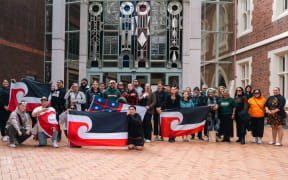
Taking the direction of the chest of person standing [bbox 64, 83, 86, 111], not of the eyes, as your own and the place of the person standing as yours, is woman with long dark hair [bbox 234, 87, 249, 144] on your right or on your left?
on your left

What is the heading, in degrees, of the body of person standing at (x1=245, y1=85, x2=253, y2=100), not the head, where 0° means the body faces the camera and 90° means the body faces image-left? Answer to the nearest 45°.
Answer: approximately 0°

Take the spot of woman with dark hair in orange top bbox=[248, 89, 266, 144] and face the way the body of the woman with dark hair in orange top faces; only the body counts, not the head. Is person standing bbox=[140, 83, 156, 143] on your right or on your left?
on your right

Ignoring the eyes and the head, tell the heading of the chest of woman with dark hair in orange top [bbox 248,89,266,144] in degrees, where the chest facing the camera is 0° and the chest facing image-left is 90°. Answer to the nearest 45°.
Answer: approximately 0°

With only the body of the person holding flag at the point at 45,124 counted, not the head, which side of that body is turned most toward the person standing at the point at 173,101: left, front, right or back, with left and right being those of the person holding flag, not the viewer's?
left

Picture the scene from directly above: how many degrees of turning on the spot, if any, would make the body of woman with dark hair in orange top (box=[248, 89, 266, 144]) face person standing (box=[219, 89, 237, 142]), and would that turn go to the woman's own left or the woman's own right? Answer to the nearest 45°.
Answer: approximately 90° to the woman's own right

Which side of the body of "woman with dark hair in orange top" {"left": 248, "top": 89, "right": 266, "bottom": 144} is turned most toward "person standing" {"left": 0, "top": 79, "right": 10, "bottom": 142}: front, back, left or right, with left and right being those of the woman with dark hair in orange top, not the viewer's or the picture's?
right

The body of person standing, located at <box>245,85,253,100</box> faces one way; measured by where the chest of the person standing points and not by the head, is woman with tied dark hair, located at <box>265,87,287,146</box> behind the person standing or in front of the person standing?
in front

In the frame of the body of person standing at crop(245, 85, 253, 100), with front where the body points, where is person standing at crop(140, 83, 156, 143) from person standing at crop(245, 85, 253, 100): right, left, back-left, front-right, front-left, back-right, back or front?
front-right
